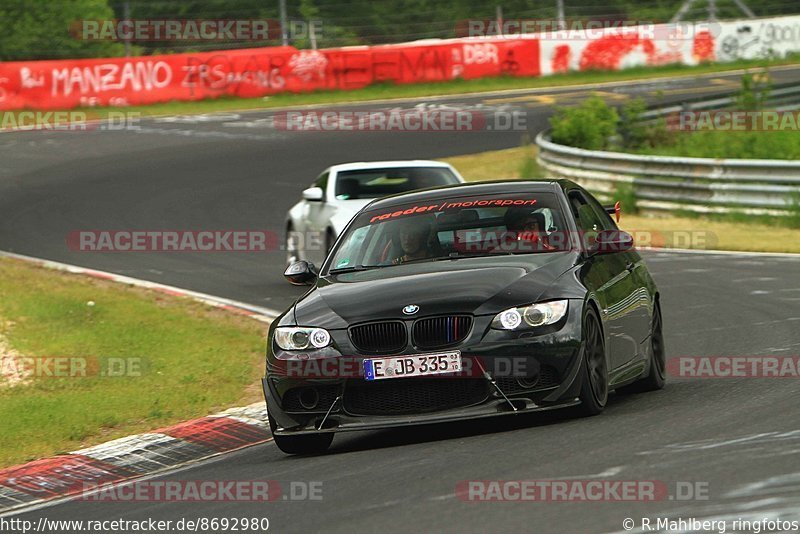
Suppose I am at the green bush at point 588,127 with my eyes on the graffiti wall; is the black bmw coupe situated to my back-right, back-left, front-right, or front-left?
back-left

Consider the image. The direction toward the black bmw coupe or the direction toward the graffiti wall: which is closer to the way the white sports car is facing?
the black bmw coupe

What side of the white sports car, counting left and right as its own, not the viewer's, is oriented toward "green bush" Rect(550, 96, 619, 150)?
back

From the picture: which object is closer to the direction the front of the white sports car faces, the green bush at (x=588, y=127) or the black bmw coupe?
the black bmw coupe

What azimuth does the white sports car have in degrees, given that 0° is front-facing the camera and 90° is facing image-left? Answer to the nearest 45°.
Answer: approximately 315°

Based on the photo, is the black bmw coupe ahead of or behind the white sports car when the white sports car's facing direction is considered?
ahead

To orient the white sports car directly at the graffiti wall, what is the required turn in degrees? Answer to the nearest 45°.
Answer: approximately 135° to its left
